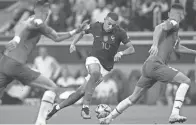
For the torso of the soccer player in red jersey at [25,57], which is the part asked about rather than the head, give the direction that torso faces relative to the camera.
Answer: to the viewer's right

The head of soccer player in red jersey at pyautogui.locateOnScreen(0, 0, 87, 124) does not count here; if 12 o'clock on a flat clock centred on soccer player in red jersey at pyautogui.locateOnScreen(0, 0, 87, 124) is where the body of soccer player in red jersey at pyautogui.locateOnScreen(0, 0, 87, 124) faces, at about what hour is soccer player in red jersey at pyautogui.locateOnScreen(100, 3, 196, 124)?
soccer player in red jersey at pyautogui.locateOnScreen(100, 3, 196, 124) is roughly at 12 o'clock from soccer player in red jersey at pyautogui.locateOnScreen(0, 0, 87, 124).
